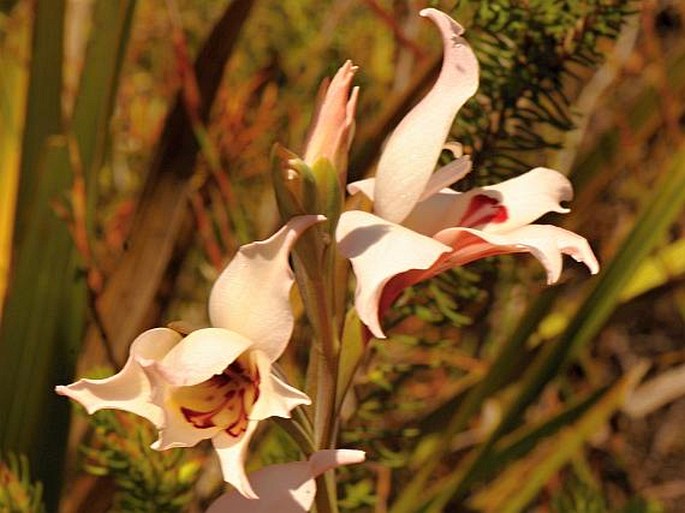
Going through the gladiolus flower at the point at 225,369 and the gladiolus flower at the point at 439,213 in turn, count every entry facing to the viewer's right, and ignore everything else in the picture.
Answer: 1

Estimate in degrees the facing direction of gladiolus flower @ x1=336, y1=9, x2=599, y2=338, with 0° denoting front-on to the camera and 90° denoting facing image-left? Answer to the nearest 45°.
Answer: approximately 270°

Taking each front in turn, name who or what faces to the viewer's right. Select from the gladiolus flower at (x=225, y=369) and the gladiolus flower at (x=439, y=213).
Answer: the gladiolus flower at (x=439, y=213)
